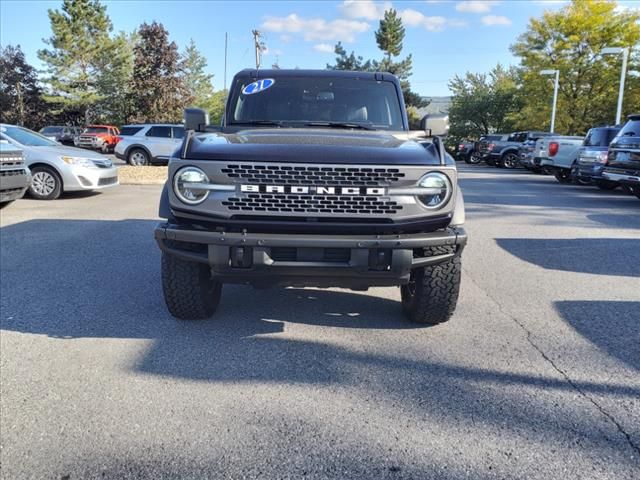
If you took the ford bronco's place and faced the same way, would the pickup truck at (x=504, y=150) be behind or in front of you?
behind

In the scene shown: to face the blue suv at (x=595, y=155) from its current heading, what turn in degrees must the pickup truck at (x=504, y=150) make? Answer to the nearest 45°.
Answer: approximately 135° to its right

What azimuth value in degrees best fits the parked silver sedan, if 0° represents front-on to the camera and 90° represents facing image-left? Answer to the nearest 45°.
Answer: approximately 315°

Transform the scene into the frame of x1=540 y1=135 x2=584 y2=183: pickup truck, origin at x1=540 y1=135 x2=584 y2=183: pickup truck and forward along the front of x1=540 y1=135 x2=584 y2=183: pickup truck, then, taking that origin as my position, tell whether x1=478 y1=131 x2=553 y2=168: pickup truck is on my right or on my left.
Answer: on my left

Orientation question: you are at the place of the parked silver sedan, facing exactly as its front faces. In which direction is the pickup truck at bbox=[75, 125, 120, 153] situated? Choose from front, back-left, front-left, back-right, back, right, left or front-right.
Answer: back-left
